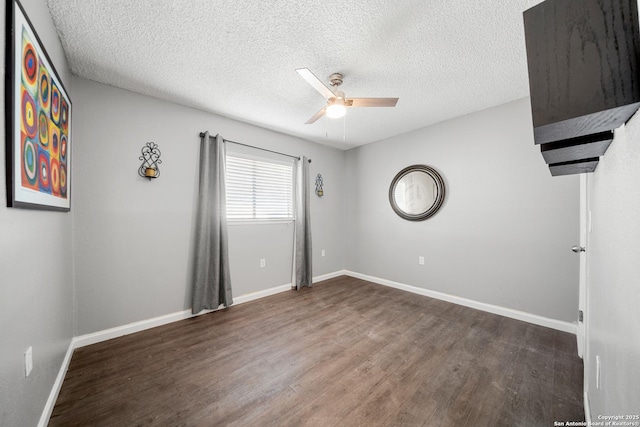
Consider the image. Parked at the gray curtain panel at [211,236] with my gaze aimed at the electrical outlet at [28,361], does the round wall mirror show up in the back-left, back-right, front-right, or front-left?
back-left

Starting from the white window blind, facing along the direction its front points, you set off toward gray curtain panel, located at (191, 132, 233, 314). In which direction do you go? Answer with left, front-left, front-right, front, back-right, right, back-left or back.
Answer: right

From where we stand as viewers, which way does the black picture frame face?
facing to the right of the viewer

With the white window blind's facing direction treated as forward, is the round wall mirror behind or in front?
in front

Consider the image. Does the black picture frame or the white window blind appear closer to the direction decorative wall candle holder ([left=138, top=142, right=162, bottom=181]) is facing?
the black picture frame

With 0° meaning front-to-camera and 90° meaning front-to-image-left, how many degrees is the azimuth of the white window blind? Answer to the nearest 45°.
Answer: approximately 315°

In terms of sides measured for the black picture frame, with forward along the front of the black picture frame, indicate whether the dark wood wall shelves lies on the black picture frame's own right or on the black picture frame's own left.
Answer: on the black picture frame's own right

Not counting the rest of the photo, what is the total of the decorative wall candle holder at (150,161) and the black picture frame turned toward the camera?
1

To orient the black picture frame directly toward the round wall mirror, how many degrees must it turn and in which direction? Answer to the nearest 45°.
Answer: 0° — it already faces it

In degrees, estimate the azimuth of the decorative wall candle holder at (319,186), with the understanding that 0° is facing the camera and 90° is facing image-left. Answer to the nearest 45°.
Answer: approximately 315°

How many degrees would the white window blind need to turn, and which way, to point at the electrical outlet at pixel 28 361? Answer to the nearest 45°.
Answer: approximately 90° to its right

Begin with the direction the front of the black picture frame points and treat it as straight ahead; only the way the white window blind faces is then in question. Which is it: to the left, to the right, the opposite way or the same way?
to the right

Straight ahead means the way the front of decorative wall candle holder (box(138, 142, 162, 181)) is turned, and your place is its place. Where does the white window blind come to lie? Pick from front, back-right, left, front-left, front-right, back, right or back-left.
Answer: left

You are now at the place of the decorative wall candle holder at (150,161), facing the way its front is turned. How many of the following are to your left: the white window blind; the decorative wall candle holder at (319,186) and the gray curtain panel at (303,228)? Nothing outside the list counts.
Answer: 3
